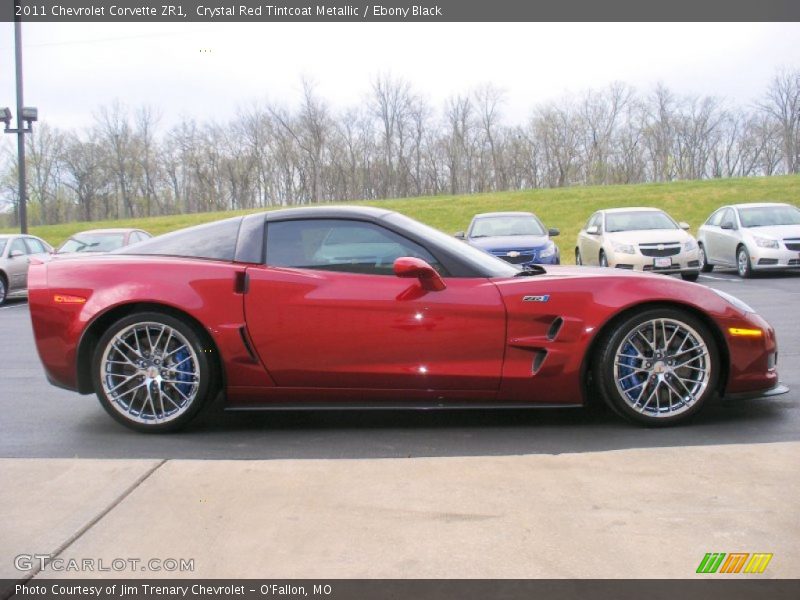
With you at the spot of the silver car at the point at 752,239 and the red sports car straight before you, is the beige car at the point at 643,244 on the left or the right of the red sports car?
right

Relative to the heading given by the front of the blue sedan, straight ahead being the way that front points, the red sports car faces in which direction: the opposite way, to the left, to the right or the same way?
to the left

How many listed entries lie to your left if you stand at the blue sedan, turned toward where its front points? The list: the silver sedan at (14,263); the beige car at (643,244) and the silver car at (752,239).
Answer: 2

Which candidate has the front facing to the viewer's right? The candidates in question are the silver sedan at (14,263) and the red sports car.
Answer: the red sports car

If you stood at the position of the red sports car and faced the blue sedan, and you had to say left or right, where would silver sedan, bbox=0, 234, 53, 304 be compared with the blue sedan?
left

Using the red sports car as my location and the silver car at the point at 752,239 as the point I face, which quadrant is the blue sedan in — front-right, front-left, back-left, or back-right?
front-left

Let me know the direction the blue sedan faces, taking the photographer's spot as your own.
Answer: facing the viewer

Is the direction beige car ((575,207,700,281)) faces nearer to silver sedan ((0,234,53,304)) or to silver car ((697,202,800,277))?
the silver car

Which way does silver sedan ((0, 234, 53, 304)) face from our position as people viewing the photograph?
facing the viewer and to the left of the viewer

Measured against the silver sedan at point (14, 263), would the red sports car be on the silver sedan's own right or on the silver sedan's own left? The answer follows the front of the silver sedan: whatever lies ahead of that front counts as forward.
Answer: on the silver sedan's own left

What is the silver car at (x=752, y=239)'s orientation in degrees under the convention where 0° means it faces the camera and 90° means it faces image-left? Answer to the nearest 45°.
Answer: approximately 315°

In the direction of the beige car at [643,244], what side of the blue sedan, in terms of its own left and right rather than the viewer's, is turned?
left

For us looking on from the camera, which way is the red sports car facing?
facing to the right of the viewer

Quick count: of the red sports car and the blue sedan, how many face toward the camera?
1

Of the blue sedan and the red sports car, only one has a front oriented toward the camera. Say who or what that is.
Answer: the blue sedan

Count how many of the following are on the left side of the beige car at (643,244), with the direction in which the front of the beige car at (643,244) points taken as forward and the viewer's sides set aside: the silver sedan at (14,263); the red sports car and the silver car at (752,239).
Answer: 1
